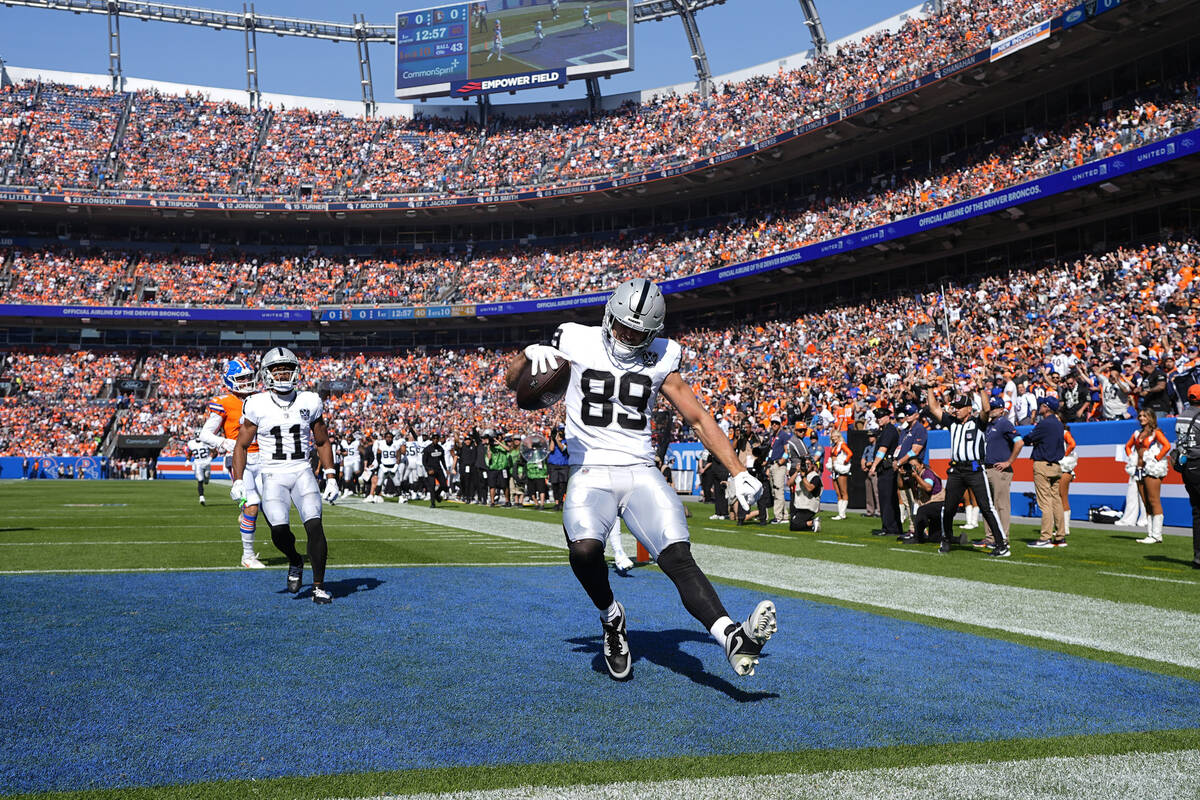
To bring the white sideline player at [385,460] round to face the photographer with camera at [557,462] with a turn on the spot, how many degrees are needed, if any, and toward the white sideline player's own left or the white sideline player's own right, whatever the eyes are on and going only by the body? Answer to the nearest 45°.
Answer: approximately 45° to the white sideline player's own left

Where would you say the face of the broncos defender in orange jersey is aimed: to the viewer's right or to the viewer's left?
to the viewer's right

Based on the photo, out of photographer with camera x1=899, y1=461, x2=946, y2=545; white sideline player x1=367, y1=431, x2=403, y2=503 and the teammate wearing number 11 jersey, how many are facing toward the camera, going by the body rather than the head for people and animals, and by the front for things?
2

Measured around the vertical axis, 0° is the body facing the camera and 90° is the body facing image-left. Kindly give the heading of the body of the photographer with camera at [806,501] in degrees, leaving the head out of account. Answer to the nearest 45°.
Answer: approximately 45°

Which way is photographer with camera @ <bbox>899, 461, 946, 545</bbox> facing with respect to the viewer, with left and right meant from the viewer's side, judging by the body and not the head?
facing to the left of the viewer

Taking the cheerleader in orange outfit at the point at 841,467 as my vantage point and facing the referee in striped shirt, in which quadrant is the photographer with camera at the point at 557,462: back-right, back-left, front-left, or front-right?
back-right

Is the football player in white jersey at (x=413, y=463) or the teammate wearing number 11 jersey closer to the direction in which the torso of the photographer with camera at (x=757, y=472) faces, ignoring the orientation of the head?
the teammate wearing number 11 jersey
